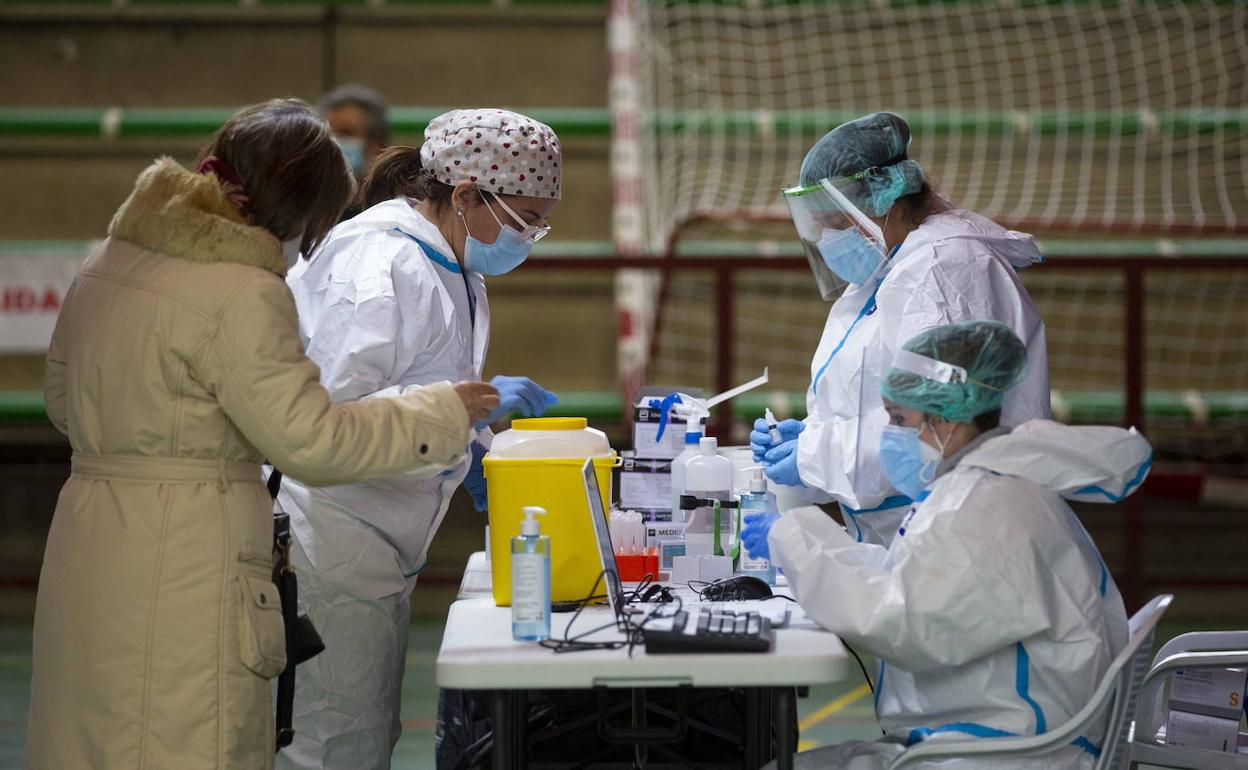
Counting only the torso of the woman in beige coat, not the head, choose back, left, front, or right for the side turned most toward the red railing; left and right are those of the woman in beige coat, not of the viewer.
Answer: front

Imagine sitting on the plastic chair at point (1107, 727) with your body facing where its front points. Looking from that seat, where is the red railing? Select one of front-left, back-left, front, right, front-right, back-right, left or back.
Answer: right

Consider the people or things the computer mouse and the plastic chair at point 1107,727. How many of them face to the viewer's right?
0

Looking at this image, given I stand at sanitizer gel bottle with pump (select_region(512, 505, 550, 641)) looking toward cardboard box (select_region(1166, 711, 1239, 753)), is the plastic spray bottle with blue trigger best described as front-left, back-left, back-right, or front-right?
front-left

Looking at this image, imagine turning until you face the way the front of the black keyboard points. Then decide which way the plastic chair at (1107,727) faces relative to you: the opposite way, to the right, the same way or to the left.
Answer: the opposite way

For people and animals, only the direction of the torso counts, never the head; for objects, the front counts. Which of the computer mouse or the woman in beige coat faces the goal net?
the woman in beige coat

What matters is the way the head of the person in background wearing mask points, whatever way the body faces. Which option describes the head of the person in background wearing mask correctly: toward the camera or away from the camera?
toward the camera

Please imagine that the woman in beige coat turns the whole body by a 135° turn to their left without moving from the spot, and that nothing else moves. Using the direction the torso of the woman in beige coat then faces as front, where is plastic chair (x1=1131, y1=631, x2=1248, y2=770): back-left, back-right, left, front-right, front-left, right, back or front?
back

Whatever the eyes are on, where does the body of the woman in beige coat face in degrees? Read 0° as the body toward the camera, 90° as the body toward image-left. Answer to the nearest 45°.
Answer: approximately 225°

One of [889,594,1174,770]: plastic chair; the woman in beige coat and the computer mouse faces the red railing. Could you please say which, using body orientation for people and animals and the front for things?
the woman in beige coat

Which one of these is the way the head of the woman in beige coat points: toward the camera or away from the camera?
away from the camera

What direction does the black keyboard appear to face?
to the viewer's right

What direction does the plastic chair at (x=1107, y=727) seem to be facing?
to the viewer's left

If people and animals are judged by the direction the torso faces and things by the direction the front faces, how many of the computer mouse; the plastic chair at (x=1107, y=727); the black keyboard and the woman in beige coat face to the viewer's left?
2

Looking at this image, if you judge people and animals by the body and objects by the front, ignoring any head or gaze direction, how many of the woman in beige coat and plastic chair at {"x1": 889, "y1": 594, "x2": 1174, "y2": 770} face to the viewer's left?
1
